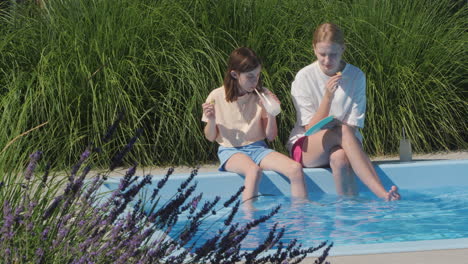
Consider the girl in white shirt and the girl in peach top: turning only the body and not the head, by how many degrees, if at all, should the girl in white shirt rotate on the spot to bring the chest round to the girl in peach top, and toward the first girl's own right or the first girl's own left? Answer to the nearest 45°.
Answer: approximately 135° to the first girl's own right

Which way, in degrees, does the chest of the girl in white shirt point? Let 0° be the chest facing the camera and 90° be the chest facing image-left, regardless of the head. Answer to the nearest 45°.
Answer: approximately 315°
